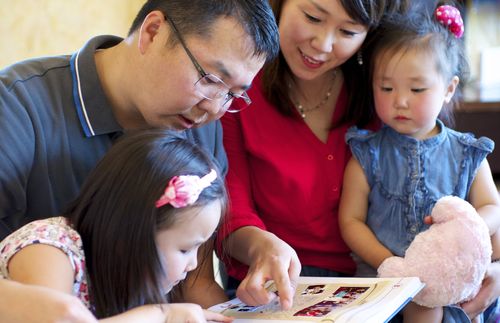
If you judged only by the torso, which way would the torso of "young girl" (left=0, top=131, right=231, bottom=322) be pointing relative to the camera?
to the viewer's right

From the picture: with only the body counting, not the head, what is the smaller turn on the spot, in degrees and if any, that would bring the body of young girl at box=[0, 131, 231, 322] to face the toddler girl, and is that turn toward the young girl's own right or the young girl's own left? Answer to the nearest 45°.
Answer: approximately 45° to the young girl's own left

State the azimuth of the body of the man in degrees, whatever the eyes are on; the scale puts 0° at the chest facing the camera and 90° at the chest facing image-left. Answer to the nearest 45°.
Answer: approximately 315°

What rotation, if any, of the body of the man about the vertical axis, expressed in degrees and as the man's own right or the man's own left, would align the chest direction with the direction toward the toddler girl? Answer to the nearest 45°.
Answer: approximately 45° to the man's own left
